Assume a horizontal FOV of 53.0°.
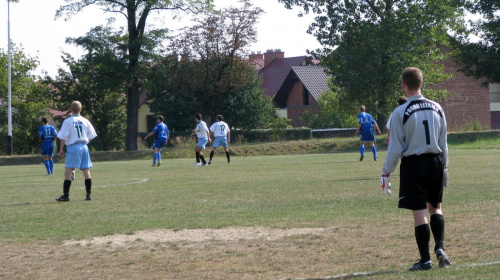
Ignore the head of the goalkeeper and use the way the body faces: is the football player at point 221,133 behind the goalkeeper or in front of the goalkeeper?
in front

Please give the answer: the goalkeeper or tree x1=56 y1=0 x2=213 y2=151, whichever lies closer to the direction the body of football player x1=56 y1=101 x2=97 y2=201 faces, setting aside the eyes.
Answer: the tree

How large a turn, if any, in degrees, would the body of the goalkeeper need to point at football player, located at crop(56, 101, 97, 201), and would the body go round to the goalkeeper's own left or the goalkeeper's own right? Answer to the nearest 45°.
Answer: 0° — they already face them

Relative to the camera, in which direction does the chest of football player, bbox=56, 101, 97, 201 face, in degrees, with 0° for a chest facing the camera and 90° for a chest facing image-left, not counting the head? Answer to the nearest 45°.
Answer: approximately 180°

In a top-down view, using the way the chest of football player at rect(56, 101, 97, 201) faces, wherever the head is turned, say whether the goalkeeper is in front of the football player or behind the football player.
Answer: behind
